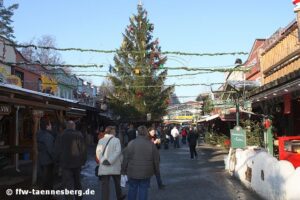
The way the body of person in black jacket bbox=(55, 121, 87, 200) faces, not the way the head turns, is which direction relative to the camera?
away from the camera

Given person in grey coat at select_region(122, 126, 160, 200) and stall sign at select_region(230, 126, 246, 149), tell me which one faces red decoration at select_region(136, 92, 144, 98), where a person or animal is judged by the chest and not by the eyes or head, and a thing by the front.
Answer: the person in grey coat

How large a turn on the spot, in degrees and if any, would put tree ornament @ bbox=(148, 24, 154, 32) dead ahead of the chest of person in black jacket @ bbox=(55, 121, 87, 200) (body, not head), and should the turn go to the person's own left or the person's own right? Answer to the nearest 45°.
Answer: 0° — they already face it

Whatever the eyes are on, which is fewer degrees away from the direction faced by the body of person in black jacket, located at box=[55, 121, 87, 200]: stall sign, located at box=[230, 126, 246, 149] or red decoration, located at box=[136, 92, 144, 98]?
the red decoration

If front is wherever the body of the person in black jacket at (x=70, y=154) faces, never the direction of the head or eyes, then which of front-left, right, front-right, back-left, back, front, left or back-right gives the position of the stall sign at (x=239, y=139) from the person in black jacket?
front-right

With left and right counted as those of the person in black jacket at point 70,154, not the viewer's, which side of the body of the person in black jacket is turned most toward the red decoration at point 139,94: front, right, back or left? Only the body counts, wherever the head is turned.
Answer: front

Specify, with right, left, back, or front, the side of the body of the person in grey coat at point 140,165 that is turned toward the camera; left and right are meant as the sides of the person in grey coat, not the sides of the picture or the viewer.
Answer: back

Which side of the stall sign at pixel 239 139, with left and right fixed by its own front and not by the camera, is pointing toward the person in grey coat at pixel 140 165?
front

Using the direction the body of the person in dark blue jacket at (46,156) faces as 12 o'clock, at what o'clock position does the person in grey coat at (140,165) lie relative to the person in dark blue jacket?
The person in grey coat is roughly at 2 o'clock from the person in dark blue jacket.

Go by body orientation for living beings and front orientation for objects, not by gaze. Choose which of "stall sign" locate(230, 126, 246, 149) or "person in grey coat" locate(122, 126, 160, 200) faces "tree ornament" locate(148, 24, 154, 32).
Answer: the person in grey coat

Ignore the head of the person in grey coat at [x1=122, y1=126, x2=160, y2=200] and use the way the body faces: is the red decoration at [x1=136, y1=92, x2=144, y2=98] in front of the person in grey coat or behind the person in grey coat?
in front

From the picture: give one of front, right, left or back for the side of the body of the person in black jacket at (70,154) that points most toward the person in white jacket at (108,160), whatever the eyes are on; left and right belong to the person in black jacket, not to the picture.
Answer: right

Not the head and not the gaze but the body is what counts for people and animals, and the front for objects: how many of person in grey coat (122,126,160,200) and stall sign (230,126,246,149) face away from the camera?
1

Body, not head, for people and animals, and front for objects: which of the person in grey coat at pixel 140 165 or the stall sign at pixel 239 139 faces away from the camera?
the person in grey coat

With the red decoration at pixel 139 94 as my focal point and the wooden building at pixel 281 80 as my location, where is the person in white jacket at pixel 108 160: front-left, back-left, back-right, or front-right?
back-left

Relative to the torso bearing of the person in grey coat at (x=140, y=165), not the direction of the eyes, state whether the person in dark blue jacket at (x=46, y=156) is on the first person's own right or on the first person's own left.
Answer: on the first person's own left

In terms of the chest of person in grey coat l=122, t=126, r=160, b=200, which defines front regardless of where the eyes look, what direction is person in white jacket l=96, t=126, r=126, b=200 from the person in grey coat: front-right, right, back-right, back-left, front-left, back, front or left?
front-left

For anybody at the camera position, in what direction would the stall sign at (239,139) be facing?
facing the viewer
